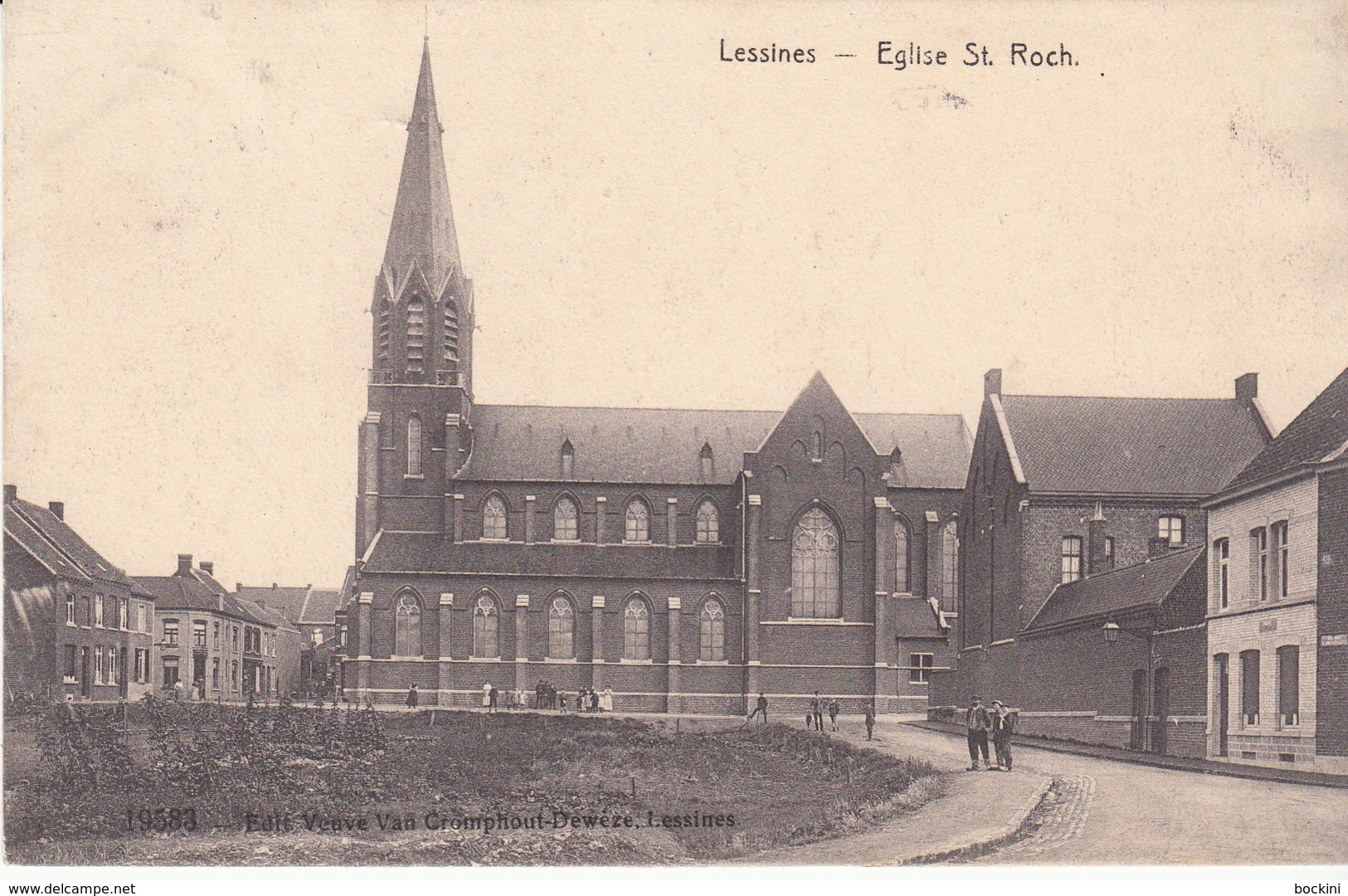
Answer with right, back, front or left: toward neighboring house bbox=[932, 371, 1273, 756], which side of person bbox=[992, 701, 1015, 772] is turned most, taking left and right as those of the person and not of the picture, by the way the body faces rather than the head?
back

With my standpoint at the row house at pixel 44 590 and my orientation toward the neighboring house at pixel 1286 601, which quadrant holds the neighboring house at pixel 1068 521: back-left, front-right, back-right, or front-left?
front-left

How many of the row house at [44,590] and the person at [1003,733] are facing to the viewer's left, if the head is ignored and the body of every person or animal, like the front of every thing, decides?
0

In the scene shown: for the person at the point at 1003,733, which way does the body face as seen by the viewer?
toward the camera

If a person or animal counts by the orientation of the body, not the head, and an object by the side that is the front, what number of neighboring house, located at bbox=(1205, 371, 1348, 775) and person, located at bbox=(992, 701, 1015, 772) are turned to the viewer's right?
0

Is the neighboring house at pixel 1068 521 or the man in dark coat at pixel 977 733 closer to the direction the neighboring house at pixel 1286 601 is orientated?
the man in dark coat

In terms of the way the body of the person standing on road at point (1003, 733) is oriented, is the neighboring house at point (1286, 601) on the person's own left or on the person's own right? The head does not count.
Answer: on the person's own left

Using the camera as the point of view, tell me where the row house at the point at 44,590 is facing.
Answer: facing the viewer and to the right of the viewer

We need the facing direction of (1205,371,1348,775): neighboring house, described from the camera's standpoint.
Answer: facing the viewer and to the left of the viewer

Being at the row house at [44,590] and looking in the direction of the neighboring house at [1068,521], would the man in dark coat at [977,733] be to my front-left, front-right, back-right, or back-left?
front-right

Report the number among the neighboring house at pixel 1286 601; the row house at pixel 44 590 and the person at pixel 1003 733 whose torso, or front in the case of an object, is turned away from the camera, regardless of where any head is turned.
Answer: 0
